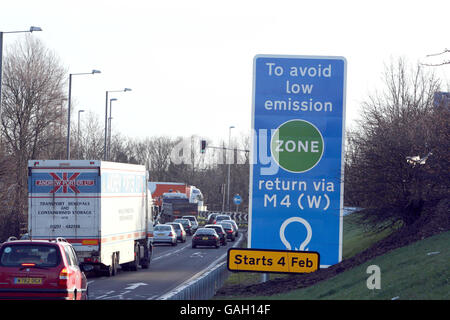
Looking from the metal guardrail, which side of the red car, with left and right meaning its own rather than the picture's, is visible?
right

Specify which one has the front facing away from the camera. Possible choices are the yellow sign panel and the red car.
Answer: the red car

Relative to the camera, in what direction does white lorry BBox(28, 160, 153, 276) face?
facing away from the viewer and to the right of the viewer

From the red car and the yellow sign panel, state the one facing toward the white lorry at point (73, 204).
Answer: the red car

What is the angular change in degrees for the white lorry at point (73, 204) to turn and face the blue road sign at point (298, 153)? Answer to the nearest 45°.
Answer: approximately 135° to its right

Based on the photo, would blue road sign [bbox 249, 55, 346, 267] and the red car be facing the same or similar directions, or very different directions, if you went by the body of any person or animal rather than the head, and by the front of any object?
very different directions

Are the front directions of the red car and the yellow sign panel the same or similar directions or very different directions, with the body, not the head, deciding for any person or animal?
very different directions

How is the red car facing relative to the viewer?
away from the camera

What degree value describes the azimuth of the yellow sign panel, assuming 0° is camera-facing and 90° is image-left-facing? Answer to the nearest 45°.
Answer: approximately 0°

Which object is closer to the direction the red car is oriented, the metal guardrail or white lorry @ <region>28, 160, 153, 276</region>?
the white lorry

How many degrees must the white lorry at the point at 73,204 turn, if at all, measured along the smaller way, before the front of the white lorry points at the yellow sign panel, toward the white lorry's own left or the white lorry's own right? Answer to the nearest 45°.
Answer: approximately 135° to the white lorry's own right

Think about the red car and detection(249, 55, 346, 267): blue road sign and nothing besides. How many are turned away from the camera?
1

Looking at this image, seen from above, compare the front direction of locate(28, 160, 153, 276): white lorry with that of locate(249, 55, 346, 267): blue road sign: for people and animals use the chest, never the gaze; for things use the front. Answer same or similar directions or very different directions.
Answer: very different directions

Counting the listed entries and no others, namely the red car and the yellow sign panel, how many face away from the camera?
1
